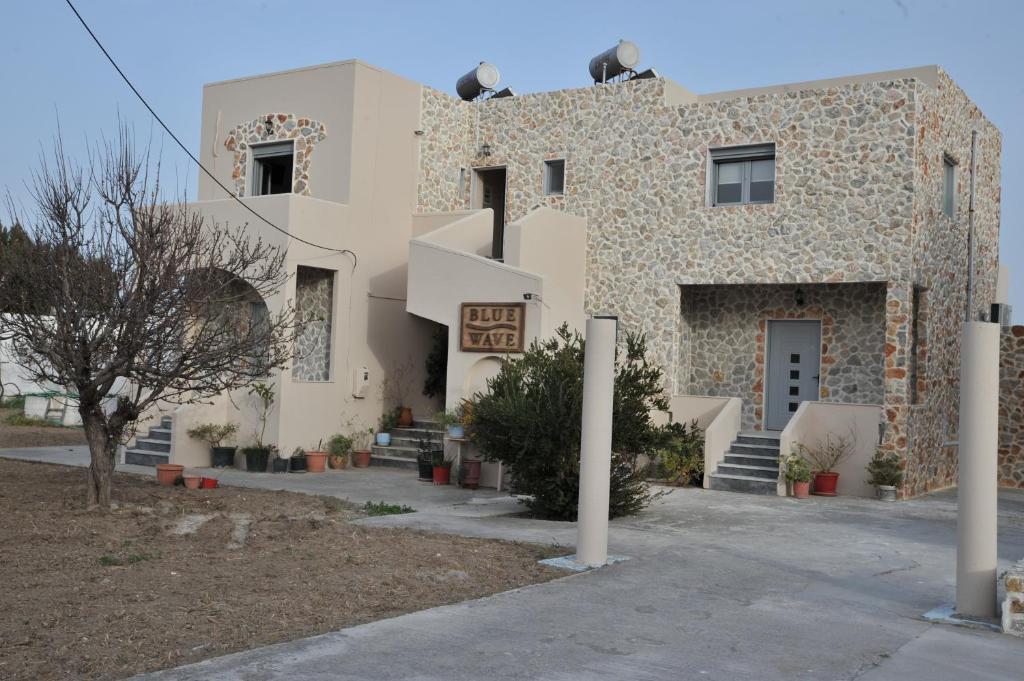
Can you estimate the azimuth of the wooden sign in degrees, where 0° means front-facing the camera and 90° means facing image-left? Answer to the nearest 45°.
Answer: approximately 0°

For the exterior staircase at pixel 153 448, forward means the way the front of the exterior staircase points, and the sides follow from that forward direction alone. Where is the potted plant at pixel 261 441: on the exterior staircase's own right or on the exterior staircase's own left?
on the exterior staircase's own left

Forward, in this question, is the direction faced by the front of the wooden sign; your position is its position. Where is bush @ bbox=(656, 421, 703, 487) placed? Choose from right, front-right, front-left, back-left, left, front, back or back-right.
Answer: left

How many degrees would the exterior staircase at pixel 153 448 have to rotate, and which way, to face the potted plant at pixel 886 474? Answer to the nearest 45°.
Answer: approximately 90° to its left

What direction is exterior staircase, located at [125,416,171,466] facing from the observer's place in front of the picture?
facing the viewer and to the left of the viewer

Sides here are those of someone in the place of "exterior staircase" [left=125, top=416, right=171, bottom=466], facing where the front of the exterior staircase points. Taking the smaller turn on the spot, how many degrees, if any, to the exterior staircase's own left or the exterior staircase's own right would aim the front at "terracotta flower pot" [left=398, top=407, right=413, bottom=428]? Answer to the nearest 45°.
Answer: approximately 135° to the exterior staircase's own left

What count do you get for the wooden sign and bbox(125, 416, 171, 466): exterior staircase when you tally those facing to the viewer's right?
0

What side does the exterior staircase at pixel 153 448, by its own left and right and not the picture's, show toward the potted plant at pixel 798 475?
left

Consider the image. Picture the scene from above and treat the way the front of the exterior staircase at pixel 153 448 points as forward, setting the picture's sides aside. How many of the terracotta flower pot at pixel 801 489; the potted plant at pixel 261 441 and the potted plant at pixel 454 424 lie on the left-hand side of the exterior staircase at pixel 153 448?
3

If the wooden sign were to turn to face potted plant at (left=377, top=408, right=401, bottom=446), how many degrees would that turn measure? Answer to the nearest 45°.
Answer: approximately 135° to its right

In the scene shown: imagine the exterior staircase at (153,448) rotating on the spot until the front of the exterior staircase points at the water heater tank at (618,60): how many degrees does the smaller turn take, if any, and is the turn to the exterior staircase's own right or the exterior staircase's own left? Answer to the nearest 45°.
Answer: approximately 135° to the exterior staircase's own left

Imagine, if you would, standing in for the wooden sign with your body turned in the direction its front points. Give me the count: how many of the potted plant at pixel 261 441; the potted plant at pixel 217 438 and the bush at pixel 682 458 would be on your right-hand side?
2

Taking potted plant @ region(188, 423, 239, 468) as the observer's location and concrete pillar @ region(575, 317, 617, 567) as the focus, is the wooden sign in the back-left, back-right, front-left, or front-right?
front-left
